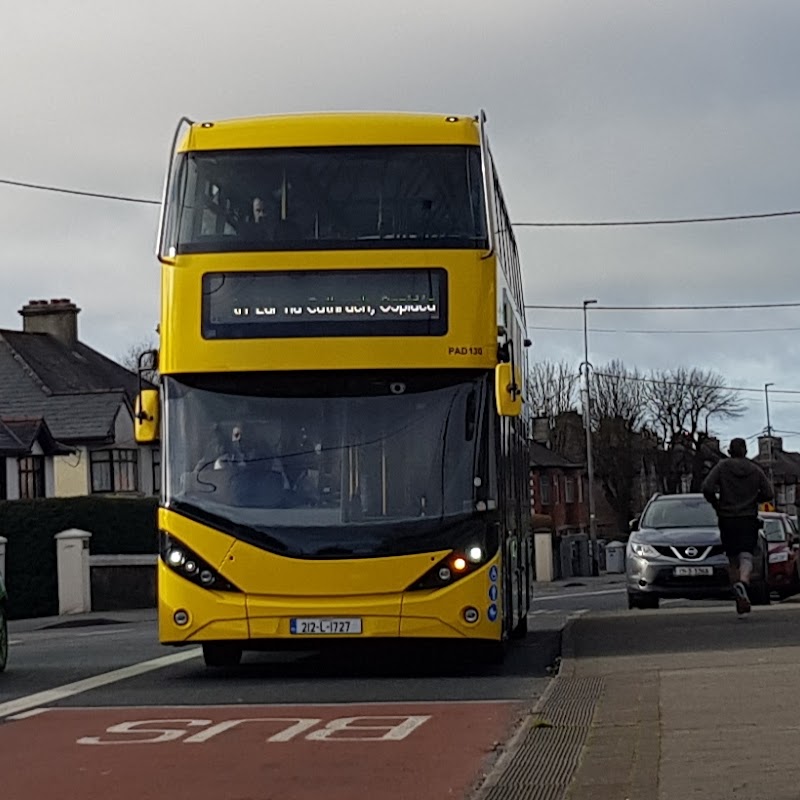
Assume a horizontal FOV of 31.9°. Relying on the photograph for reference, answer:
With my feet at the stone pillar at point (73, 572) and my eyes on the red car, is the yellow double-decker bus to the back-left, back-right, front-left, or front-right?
front-right

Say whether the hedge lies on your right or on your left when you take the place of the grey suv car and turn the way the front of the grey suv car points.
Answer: on your right

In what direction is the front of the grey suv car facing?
toward the camera

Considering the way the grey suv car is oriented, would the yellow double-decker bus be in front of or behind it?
in front

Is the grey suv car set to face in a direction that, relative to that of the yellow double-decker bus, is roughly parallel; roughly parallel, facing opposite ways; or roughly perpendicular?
roughly parallel

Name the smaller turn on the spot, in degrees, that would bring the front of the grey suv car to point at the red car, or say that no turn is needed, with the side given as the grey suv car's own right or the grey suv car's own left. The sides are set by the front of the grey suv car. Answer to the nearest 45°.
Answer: approximately 180°

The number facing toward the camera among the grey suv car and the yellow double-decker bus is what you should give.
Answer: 2

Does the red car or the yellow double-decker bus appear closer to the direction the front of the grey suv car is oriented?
the yellow double-decker bus

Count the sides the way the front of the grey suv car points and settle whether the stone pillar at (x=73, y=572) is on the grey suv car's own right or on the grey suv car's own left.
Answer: on the grey suv car's own right

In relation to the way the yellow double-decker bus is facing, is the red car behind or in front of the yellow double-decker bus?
behind
